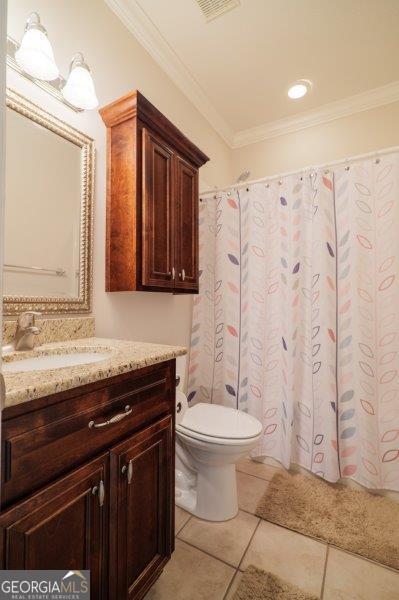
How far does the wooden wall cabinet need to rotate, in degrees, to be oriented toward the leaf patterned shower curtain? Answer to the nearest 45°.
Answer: approximately 45° to its left

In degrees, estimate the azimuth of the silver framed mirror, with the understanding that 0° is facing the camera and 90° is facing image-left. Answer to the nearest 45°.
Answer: approximately 315°

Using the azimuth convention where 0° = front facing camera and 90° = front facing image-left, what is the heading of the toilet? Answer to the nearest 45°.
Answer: approximately 315°

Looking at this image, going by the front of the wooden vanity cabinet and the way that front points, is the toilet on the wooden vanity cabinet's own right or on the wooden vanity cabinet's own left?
on the wooden vanity cabinet's own left
